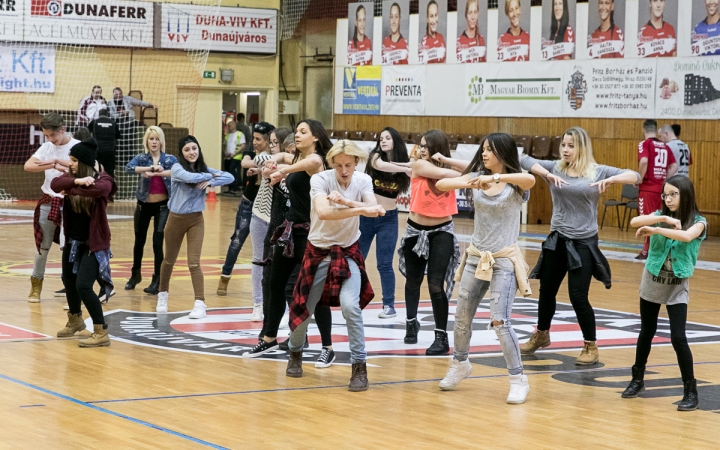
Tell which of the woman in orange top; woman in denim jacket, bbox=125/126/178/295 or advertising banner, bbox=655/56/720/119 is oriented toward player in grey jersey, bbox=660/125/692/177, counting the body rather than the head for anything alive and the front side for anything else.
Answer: the advertising banner

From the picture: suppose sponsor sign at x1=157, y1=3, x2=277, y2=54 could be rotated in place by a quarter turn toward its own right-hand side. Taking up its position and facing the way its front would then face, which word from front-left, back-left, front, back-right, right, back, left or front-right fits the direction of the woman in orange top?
left

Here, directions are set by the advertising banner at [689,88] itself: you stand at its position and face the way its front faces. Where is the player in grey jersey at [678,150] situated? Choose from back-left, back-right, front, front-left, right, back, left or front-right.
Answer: front

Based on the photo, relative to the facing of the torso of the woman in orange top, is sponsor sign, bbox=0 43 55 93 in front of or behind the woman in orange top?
behind

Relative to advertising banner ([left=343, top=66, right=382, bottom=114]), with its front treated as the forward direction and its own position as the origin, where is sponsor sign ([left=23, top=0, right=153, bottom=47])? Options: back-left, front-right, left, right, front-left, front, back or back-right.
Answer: right

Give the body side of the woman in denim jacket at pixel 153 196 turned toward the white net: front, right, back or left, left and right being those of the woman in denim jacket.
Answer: back

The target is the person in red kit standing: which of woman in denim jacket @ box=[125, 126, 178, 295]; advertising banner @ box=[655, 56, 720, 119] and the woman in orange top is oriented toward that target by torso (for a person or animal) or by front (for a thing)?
the advertising banner

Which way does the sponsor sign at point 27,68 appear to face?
toward the camera

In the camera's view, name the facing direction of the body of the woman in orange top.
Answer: toward the camera

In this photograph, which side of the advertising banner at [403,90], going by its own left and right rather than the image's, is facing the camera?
front

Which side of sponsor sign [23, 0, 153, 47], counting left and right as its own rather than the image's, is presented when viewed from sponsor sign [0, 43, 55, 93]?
right

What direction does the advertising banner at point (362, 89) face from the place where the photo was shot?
facing the viewer

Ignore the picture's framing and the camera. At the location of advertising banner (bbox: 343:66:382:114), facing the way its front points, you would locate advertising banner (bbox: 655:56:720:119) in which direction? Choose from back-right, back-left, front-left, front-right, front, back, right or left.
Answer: front-left

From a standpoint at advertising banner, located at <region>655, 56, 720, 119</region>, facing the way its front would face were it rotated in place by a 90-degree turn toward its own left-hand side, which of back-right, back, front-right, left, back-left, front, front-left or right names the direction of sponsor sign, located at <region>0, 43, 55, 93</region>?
back
